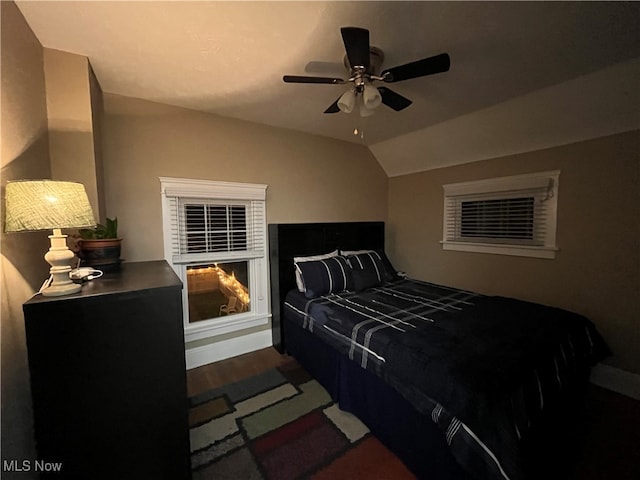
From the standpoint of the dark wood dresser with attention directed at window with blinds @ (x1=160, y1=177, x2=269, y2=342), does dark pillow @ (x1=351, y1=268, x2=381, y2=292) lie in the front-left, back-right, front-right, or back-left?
front-right

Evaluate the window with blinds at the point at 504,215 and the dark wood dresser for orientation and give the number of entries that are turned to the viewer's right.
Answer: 1

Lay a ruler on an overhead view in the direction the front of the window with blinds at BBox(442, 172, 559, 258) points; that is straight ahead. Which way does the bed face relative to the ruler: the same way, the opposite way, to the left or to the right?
to the left

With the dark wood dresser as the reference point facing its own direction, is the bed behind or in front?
in front

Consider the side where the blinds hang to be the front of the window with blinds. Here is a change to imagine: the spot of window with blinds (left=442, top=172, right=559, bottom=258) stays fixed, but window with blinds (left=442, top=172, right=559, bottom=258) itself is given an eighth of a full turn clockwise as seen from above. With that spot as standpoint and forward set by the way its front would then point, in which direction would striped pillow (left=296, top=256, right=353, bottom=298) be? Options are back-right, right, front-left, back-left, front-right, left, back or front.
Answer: front-left

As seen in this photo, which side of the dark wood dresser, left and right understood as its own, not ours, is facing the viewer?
right

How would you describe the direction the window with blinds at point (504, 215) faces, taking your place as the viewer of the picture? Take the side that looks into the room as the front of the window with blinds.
facing the viewer and to the left of the viewer

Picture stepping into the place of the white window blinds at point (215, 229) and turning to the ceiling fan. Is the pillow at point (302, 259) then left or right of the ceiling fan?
left

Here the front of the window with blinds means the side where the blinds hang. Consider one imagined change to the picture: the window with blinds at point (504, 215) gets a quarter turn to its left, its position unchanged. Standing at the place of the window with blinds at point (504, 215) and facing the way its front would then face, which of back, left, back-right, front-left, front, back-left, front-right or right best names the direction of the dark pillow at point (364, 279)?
right

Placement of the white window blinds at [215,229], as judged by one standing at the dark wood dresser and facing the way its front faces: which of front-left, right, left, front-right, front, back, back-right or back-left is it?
front-left

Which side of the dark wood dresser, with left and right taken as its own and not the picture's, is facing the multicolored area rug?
front

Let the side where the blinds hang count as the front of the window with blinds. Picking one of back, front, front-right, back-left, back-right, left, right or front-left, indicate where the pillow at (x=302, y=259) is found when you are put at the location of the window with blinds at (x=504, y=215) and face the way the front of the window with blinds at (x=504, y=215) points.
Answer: front

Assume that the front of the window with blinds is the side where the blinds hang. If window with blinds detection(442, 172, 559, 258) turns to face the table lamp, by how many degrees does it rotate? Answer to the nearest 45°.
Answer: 0° — it already faces it

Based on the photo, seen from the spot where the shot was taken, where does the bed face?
facing the viewer and to the right of the viewer
